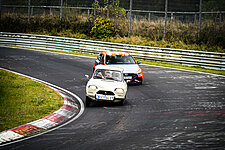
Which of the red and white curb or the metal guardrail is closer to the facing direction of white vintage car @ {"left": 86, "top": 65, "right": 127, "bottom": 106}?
the red and white curb

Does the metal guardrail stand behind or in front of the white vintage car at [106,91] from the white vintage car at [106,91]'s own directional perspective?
behind

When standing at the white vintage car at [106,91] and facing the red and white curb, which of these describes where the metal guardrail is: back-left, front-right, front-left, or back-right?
back-right

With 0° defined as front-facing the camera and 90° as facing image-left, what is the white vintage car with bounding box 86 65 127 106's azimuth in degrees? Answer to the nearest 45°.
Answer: approximately 0°
